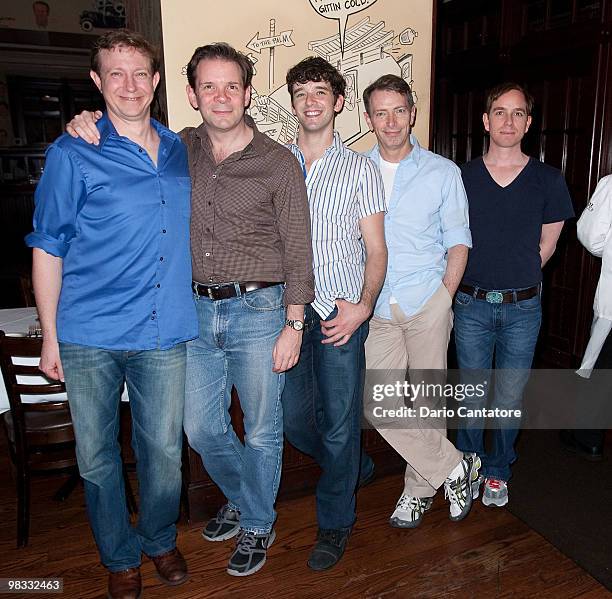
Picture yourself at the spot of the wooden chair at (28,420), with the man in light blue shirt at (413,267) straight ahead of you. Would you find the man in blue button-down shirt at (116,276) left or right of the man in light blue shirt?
right

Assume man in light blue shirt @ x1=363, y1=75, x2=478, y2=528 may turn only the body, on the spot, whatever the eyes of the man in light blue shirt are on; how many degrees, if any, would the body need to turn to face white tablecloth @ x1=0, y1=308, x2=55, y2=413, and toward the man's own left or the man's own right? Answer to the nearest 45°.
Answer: approximately 45° to the man's own right

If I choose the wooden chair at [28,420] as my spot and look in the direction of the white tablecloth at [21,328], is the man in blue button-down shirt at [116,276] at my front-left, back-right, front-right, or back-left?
back-right

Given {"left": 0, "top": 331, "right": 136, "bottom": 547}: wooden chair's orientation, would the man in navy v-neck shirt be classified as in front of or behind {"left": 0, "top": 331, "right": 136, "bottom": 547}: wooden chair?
behind

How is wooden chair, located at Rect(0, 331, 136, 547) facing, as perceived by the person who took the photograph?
facing away from the viewer and to the left of the viewer

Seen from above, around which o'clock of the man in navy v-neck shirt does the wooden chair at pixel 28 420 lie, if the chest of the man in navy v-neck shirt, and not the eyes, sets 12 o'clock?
The wooden chair is roughly at 2 o'clock from the man in navy v-neck shirt.

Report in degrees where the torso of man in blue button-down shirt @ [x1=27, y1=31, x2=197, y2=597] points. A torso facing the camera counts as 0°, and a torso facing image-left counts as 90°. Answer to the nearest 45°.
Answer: approximately 315°
